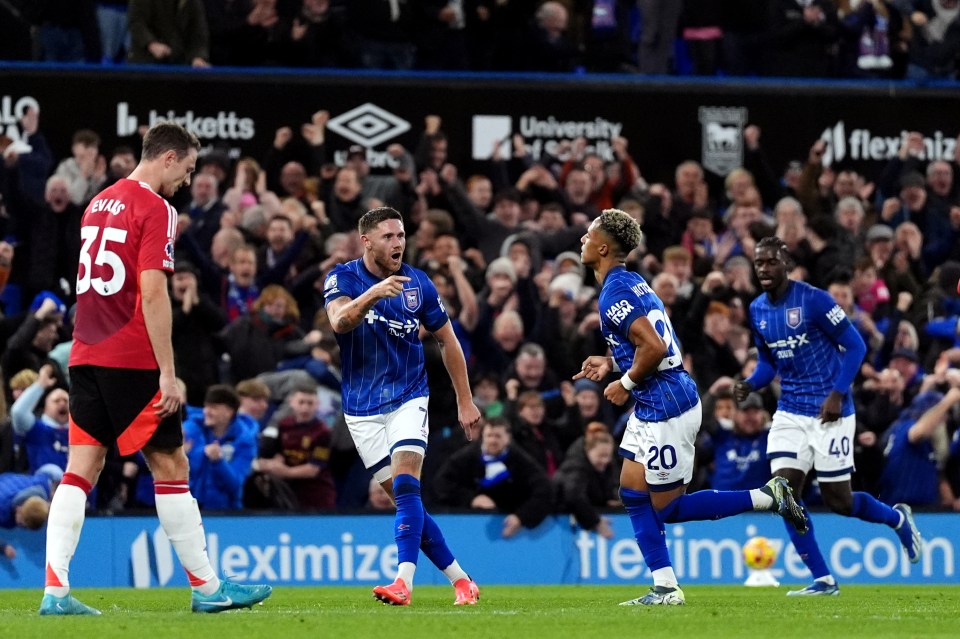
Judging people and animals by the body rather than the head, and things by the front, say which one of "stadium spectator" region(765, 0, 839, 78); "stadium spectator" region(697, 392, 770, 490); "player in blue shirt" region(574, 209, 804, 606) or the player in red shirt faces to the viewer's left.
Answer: the player in blue shirt

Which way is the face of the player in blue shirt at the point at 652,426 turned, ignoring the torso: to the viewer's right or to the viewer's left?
to the viewer's left

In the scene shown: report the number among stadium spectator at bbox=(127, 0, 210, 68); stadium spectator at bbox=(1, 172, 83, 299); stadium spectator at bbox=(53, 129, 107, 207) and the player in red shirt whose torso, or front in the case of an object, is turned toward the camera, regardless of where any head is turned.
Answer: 3

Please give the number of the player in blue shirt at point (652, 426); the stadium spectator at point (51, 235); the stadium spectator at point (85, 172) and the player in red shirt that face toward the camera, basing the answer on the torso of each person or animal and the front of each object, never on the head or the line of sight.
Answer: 2

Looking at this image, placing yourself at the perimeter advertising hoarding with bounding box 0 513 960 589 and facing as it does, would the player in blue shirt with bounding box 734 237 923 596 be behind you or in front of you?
in front

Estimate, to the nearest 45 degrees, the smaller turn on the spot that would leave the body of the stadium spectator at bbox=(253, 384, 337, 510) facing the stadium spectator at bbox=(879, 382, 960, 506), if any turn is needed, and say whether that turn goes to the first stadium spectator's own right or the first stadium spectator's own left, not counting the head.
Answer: approximately 135° to the first stadium spectator's own left

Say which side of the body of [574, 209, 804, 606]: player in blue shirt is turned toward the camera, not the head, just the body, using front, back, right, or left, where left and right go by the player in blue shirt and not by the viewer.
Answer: left

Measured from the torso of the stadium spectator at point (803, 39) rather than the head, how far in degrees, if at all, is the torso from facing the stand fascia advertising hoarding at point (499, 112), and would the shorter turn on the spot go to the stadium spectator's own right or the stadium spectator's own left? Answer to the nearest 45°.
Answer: approximately 45° to the stadium spectator's own right

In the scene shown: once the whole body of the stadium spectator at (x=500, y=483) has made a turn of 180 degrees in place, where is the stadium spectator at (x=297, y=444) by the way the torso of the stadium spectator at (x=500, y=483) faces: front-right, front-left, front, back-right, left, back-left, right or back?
left

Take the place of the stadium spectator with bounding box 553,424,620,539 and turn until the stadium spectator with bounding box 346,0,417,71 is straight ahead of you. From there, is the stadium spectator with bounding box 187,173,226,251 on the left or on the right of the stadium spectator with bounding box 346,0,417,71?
left

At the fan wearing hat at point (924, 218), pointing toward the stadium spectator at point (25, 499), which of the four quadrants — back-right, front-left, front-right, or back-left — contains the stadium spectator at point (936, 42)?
back-right

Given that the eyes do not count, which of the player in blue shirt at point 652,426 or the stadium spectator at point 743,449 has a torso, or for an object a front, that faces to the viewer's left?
the player in blue shirt
